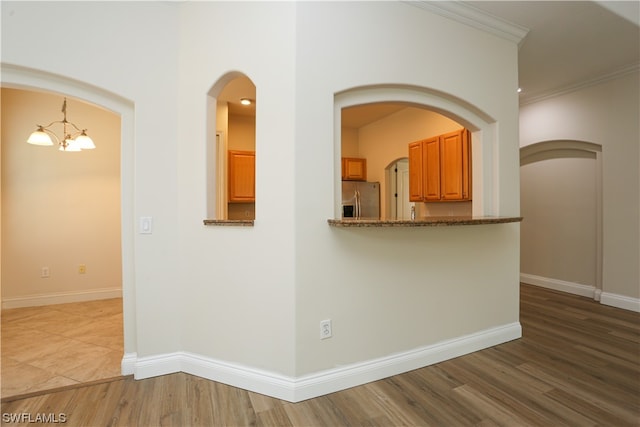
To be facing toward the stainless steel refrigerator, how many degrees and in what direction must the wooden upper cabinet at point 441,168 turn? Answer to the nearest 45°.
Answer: approximately 90° to its right

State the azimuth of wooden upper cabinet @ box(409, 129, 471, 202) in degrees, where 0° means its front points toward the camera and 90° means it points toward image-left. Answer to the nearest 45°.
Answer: approximately 45°

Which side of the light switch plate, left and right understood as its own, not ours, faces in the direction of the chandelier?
back

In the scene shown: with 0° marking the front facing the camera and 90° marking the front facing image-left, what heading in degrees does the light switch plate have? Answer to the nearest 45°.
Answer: approximately 0°

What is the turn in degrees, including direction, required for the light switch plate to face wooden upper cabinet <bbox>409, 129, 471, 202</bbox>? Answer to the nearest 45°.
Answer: approximately 90° to its left

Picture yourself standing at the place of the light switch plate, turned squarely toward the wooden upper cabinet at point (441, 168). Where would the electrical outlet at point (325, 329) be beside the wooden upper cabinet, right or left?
right

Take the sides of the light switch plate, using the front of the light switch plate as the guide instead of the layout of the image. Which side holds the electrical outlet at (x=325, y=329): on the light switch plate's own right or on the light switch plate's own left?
on the light switch plate's own left
